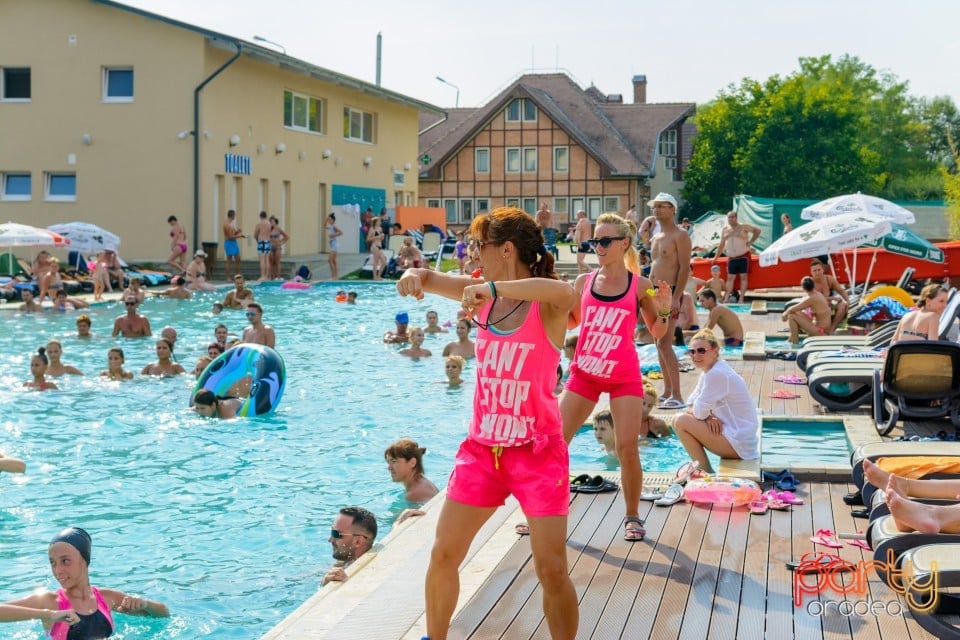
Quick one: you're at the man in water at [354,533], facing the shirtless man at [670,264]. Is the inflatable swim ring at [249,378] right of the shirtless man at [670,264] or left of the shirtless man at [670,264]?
left

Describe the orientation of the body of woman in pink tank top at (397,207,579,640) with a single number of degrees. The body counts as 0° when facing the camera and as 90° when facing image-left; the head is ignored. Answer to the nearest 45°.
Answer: approximately 45°

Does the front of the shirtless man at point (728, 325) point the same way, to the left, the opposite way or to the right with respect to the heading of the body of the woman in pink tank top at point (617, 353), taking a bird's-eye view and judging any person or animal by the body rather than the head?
to the right

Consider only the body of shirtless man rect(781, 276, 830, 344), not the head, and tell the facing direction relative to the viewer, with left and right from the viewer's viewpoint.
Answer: facing to the left of the viewer

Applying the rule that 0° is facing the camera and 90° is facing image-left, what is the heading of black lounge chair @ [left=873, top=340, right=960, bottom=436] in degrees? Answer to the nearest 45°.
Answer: approximately 180°

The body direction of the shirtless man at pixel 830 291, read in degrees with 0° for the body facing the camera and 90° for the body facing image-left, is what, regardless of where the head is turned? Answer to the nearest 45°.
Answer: approximately 45°

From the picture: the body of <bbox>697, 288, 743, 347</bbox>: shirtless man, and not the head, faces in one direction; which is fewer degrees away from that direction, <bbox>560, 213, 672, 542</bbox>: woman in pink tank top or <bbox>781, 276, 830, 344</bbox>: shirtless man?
the woman in pink tank top

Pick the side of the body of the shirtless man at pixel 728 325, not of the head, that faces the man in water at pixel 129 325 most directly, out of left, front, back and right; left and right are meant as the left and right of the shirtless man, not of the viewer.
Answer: front

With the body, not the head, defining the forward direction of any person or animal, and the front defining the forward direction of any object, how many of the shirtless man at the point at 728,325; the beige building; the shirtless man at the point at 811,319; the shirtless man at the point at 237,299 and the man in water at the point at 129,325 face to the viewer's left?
2
